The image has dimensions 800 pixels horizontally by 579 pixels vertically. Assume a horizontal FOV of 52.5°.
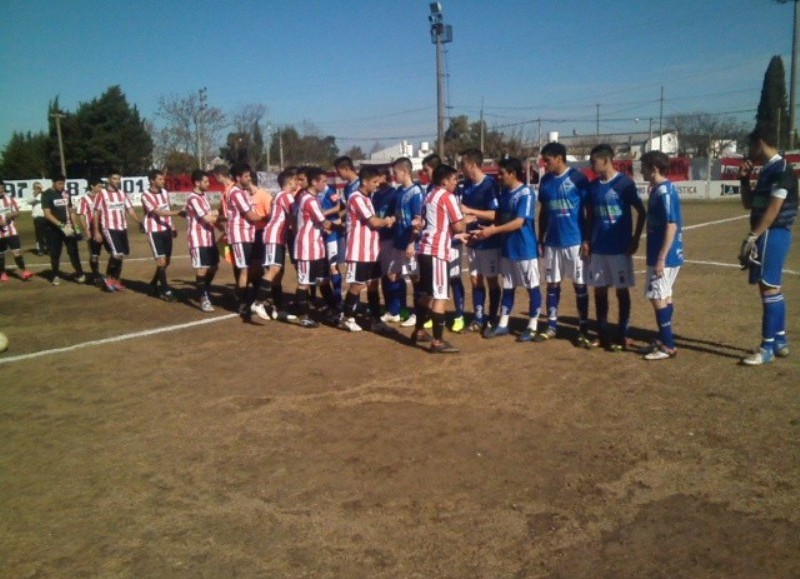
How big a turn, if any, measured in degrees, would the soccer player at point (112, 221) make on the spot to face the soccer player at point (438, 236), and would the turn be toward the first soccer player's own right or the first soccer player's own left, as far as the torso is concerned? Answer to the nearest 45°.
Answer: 0° — they already face them

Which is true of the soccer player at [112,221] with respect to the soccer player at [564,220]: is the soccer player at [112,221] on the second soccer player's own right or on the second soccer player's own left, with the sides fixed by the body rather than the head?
on the second soccer player's own right

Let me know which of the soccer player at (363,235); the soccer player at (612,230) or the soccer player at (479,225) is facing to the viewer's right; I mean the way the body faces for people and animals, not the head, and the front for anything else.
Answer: the soccer player at (363,235)

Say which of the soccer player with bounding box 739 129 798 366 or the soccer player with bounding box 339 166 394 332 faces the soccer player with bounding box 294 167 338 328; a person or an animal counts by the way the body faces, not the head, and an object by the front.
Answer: the soccer player with bounding box 739 129 798 366

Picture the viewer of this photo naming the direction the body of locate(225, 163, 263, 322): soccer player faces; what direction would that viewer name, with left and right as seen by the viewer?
facing to the right of the viewer

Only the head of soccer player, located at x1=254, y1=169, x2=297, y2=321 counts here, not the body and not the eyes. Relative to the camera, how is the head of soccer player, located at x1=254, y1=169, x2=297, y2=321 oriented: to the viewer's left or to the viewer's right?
to the viewer's right

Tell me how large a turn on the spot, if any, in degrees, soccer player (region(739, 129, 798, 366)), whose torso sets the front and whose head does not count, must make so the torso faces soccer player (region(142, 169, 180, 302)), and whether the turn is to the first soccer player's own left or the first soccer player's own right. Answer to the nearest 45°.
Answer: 0° — they already face them

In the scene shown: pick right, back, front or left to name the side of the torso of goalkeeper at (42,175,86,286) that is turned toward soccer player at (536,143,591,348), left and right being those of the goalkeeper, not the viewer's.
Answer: front

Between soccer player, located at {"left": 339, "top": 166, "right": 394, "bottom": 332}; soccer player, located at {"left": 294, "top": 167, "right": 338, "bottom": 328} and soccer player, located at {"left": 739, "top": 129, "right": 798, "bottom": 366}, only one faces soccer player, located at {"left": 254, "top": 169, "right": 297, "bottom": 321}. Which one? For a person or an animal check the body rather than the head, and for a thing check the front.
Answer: soccer player, located at {"left": 739, "top": 129, "right": 798, "bottom": 366}

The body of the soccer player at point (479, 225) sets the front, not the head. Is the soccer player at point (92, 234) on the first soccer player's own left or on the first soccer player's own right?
on the first soccer player's own right

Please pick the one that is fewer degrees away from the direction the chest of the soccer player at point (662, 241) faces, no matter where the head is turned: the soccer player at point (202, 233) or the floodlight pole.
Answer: the soccer player

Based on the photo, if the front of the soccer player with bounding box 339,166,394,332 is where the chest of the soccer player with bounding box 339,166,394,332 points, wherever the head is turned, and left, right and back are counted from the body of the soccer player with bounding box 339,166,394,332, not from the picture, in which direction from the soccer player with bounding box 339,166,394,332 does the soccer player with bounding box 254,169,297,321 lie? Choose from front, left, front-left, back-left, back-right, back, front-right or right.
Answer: back-left

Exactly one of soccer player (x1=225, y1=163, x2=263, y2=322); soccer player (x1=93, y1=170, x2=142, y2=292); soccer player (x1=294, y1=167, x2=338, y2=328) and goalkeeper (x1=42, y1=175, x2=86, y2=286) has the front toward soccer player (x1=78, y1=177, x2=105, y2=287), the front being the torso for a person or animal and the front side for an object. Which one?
the goalkeeper

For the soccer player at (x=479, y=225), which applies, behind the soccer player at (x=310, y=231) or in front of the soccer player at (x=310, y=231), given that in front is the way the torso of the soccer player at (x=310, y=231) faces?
in front

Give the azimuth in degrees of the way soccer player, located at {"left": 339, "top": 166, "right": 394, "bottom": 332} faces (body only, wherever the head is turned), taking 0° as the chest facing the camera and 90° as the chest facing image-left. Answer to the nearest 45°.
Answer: approximately 270°
